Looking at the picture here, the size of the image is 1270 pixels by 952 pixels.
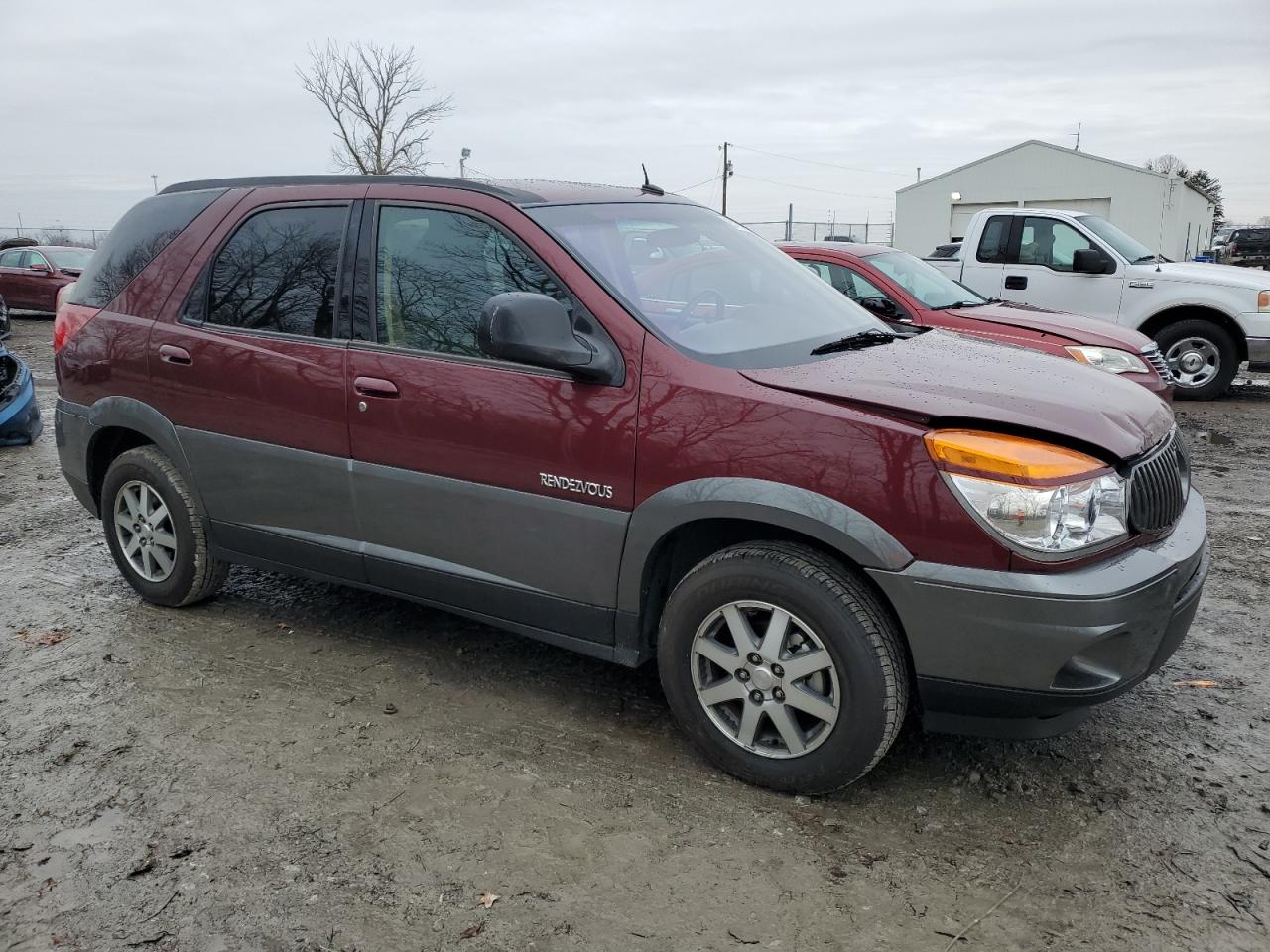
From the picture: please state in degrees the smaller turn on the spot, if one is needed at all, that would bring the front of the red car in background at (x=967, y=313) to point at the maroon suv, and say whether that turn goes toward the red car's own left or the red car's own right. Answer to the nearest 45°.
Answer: approximately 45° to the red car's own right

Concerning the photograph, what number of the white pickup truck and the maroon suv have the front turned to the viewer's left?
0

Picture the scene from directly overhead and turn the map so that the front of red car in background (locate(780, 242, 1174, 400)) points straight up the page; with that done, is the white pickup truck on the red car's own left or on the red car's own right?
on the red car's own left

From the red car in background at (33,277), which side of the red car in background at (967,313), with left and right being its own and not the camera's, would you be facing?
back

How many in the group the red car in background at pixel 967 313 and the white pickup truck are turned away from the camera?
0

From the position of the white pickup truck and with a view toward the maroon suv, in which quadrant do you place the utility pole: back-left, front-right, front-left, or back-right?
back-right

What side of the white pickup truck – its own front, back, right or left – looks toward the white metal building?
left

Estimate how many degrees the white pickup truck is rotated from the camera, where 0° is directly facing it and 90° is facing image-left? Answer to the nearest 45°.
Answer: approximately 270°

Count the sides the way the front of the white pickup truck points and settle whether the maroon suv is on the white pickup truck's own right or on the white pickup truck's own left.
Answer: on the white pickup truck's own right

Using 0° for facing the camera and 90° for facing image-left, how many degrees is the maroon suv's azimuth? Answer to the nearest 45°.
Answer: approximately 315°

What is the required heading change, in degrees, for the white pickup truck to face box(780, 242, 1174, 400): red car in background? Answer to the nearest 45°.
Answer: approximately 90° to its right

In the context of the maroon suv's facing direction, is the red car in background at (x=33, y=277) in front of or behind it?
behind

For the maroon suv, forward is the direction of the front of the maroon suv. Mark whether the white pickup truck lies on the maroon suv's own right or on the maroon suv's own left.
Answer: on the maroon suv's own left

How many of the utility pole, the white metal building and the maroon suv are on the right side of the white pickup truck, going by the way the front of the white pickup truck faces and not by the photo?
1

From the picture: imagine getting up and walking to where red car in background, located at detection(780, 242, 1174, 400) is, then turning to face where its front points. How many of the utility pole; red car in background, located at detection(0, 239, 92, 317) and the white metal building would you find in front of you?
0

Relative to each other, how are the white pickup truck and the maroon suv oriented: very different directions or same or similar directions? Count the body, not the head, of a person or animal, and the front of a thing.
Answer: same or similar directions

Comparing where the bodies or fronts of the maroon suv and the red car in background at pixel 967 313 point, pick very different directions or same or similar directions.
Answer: same or similar directions

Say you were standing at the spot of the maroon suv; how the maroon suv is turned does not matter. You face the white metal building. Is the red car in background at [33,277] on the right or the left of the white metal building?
left

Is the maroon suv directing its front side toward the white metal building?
no
